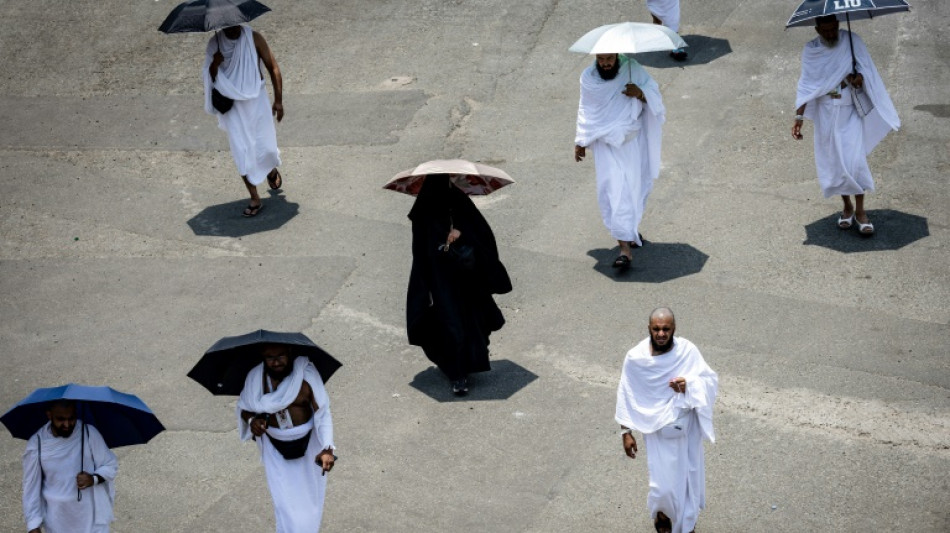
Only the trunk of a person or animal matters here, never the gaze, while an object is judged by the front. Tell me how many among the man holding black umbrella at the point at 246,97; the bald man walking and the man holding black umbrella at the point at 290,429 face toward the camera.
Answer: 3

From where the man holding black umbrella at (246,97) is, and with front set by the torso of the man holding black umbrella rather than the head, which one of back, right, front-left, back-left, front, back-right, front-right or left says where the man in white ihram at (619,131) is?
front-left

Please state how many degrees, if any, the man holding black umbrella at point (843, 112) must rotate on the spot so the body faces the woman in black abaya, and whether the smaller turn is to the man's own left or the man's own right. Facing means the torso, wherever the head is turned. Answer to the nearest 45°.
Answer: approximately 45° to the man's own right

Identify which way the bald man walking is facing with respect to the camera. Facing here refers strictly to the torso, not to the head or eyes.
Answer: toward the camera

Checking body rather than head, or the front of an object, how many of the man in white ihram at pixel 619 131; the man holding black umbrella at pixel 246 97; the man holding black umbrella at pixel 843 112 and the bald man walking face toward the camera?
4

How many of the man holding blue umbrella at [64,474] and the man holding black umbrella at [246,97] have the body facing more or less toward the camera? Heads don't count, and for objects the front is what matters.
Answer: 2

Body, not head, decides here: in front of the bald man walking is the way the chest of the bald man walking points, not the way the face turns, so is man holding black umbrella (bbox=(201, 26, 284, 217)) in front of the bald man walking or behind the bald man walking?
behind

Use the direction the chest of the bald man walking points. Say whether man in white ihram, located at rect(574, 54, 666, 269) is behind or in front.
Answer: behind

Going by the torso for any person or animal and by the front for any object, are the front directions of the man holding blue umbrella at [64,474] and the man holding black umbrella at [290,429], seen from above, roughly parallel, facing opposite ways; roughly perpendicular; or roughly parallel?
roughly parallel

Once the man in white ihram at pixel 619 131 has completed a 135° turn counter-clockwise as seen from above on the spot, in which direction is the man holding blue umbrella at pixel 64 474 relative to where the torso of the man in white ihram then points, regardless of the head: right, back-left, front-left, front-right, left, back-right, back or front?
back

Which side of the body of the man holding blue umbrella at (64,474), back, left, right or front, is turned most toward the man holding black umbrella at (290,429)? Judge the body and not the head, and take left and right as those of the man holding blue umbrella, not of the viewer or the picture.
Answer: left

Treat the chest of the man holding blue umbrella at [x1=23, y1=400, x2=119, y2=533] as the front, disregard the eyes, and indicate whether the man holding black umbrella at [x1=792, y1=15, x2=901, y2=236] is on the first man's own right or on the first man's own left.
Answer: on the first man's own left

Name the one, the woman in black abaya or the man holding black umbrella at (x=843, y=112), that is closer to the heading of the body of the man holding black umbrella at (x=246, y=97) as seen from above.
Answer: the woman in black abaya

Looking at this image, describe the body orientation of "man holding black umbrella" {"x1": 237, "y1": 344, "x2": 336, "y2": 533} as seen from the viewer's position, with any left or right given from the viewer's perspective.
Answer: facing the viewer

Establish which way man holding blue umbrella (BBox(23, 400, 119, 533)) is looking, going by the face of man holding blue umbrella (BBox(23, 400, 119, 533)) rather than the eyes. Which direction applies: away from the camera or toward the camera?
toward the camera

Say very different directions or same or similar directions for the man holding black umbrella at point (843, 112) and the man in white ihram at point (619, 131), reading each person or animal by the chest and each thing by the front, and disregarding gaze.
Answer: same or similar directions

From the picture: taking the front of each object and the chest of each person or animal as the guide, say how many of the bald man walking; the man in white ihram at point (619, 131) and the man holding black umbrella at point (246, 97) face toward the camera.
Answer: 3

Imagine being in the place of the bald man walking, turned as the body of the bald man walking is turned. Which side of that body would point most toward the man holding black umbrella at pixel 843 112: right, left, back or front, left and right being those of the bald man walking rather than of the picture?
back

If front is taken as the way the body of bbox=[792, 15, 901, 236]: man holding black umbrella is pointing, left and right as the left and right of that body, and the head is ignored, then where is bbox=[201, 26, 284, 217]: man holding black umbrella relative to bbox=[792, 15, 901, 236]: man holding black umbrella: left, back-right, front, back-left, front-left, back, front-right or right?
right

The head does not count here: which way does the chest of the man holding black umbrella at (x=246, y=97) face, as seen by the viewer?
toward the camera
